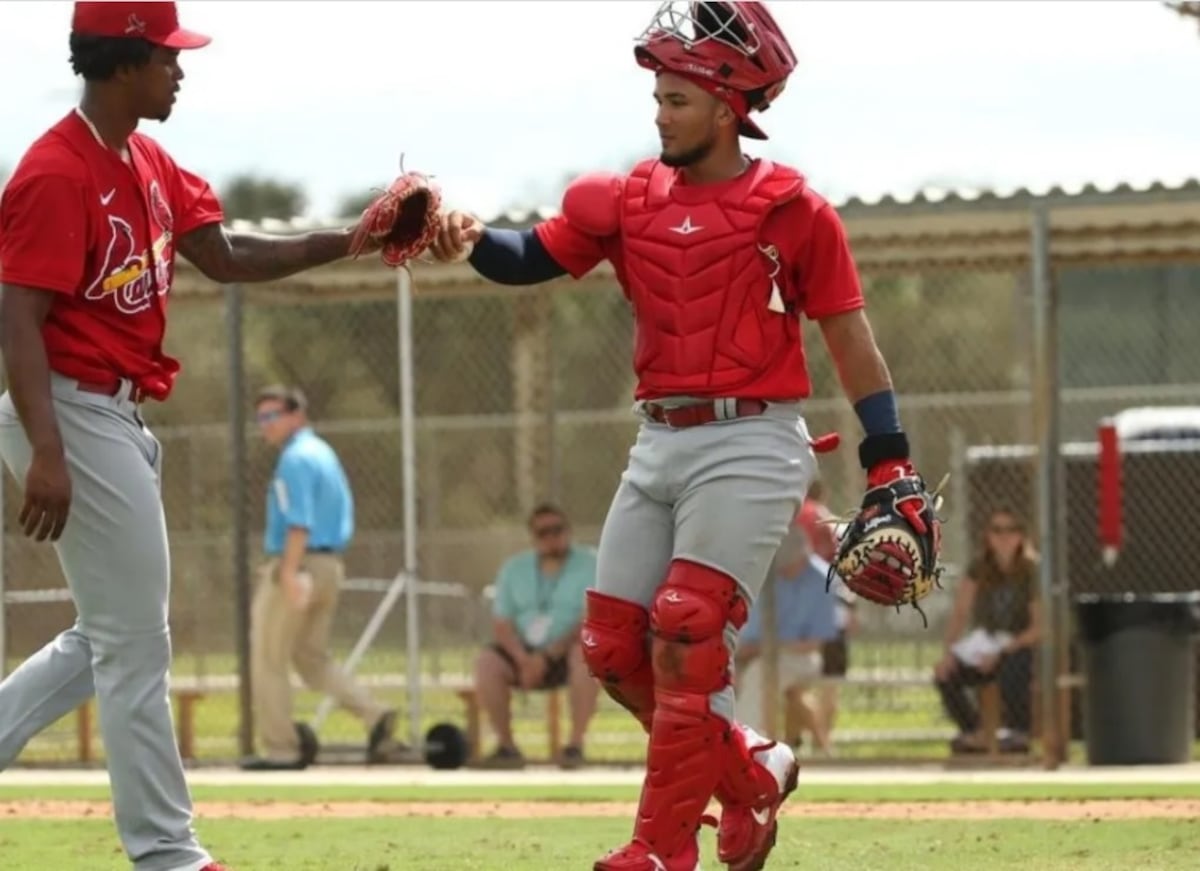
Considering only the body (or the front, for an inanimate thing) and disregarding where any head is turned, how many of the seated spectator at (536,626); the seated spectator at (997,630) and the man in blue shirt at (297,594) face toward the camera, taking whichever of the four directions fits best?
2

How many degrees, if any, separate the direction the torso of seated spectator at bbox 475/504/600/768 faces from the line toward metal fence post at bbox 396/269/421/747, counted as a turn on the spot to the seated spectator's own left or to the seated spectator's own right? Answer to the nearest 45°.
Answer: approximately 90° to the seated spectator's own right

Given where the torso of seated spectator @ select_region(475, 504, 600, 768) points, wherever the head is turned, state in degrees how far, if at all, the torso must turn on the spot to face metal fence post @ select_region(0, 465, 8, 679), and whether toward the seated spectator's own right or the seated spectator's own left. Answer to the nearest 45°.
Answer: approximately 90° to the seated spectator's own right

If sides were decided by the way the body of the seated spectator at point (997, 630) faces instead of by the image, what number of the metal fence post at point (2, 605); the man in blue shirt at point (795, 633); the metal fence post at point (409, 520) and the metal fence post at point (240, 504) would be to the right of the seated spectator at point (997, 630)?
4

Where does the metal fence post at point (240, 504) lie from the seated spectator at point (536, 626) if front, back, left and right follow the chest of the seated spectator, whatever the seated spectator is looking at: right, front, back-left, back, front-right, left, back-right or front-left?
right

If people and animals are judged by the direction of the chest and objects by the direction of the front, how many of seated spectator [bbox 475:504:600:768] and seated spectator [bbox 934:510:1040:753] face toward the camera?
2

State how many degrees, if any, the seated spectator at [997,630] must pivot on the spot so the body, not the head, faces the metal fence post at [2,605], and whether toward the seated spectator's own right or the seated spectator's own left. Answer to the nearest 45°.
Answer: approximately 90° to the seated spectator's own right

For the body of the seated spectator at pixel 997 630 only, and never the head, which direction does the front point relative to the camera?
toward the camera

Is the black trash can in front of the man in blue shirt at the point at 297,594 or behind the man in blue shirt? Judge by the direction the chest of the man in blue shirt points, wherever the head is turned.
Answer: behind

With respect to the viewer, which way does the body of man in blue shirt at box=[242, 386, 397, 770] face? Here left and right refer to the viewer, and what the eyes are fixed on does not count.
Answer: facing to the left of the viewer

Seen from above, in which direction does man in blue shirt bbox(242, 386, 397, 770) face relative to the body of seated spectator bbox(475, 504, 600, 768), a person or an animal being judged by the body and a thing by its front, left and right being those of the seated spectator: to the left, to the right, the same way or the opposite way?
to the right
